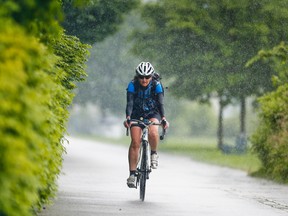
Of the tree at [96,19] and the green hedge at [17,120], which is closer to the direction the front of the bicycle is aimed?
the green hedge

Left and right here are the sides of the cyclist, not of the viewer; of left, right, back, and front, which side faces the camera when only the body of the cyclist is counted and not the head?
front

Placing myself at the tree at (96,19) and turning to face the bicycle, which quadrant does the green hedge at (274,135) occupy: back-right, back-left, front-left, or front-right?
front-left

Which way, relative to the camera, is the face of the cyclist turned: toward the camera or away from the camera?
toward the camera

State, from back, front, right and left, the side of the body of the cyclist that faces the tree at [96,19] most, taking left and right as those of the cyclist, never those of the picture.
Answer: back

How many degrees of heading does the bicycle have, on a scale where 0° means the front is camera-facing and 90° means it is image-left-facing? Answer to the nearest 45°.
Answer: approximately 0°

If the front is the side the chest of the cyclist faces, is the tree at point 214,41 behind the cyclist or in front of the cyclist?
behind

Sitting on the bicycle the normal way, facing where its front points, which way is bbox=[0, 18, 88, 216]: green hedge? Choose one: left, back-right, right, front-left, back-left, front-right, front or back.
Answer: front
